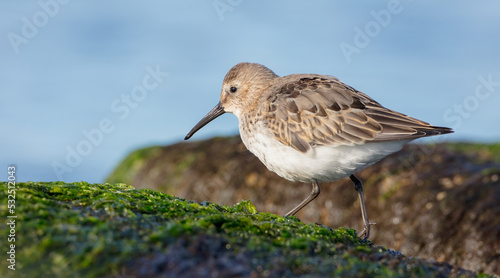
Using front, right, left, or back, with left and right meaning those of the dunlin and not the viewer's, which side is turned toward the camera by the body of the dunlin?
left
